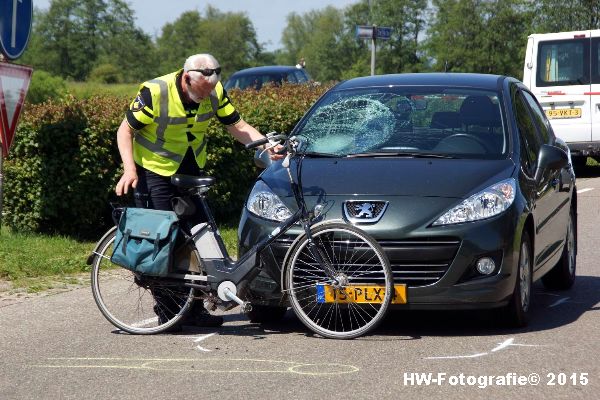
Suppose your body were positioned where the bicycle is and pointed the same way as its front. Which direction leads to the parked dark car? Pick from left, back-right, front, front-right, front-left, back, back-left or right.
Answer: left

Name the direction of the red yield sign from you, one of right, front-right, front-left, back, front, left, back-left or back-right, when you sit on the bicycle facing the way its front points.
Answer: back-left

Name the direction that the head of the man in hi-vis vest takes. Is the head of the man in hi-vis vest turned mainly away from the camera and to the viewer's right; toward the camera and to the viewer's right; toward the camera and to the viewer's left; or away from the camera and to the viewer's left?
toward the camera and to the viewer's right

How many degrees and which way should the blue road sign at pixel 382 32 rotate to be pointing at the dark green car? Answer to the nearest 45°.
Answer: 0° — it already faces it

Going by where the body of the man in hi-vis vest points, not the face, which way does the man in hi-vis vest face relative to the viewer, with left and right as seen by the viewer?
facing the viewer and to the right of the viewer

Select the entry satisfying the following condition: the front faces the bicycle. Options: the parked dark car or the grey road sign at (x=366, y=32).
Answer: the grey road sign

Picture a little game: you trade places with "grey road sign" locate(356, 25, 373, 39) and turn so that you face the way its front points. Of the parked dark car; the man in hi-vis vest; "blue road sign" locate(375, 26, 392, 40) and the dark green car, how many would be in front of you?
2

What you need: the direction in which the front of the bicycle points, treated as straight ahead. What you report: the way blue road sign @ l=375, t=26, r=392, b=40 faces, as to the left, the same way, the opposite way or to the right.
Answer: to the right

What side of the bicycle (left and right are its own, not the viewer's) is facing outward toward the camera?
right
